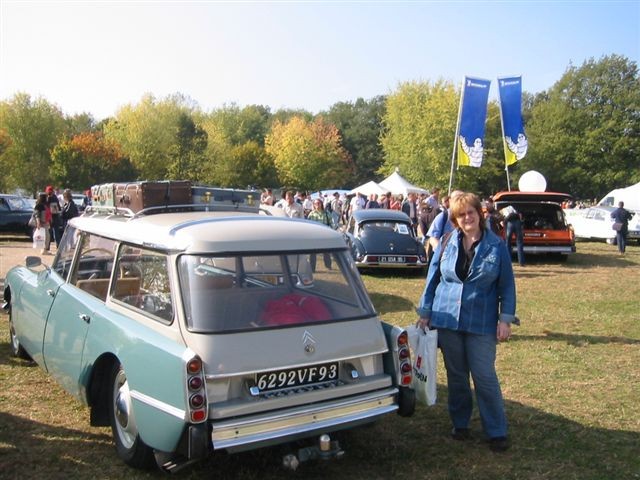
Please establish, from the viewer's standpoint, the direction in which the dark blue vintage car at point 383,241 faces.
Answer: facing away from the viewer

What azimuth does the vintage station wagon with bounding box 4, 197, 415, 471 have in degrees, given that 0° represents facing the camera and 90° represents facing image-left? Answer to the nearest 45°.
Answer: approximately 135°

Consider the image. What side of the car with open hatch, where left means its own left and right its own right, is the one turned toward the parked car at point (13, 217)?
left

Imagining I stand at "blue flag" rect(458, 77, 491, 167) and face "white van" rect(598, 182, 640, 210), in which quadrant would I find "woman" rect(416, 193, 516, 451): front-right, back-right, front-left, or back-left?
back-right

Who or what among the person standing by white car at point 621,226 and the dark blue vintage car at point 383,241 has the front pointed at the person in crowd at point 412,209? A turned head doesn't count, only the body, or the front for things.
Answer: the dark blue vintage car

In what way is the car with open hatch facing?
away from the camera

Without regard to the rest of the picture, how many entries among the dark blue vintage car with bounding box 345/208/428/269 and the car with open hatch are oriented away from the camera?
2
